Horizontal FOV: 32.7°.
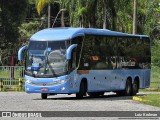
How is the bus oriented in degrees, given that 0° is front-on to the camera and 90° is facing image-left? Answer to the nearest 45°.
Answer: approximately 45°

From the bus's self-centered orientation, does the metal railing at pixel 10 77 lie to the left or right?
on its right
